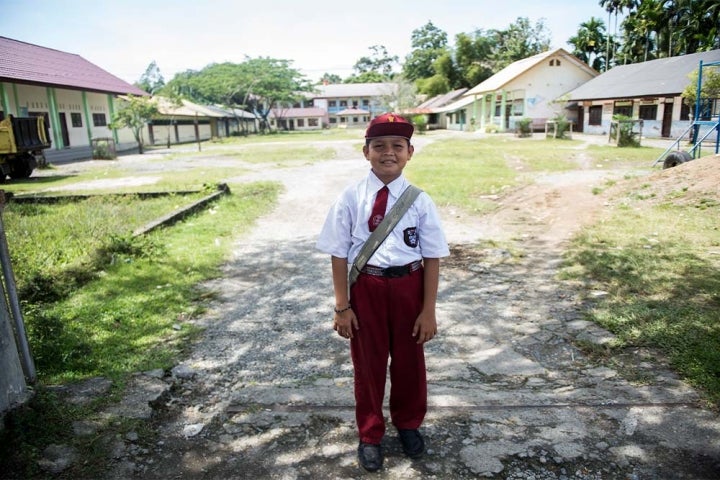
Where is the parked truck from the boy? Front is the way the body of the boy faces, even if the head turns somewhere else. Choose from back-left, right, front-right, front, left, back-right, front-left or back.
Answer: back-right

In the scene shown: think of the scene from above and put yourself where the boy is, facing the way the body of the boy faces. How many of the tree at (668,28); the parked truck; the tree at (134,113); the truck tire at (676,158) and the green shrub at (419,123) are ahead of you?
0

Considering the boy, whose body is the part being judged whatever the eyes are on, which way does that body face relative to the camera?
toward the camera

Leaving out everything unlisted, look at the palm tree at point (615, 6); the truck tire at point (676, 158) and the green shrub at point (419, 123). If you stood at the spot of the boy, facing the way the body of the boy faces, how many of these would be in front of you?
0

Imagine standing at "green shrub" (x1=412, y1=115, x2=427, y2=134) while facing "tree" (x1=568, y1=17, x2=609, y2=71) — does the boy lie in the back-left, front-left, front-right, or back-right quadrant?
back-right

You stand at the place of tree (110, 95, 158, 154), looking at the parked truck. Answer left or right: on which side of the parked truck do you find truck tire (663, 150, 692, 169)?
left

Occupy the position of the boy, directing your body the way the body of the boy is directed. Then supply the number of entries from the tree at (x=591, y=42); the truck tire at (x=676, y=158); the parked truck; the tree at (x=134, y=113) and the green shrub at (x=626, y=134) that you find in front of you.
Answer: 0

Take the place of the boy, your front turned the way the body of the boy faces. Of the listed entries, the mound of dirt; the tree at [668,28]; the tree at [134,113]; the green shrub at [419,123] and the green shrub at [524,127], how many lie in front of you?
0

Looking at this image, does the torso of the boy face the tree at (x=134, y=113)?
no

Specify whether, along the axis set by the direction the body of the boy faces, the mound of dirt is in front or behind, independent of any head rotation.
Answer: behind

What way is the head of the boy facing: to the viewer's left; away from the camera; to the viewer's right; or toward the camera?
toward the camera

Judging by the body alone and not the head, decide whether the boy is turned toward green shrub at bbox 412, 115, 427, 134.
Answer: no

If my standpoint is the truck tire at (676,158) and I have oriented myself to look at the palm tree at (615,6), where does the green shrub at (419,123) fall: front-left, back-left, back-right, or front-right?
front-left

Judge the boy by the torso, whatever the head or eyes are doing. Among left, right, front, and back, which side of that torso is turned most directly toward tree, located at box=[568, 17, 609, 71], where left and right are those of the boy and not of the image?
back

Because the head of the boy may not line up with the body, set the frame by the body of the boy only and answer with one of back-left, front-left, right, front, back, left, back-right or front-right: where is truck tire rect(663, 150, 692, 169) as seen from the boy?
back-left

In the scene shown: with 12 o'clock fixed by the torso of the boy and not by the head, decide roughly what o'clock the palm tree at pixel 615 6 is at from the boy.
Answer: The palm tree is roughly at 7 o'clock from the boy.

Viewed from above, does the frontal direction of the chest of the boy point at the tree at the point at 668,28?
no
